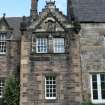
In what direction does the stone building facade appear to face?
toward the camera
